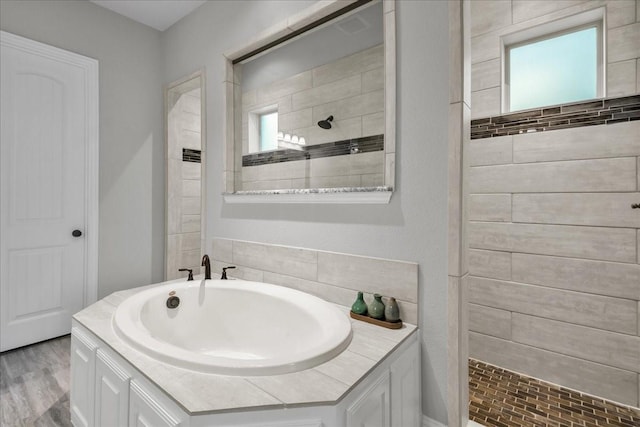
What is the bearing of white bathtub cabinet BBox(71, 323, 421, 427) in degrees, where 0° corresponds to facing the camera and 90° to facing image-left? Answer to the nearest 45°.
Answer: approximately 0°

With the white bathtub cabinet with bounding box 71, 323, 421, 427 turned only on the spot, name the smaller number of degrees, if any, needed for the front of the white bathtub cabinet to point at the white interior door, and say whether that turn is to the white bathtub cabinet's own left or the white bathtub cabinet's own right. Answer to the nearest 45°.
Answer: approximately 135° to the white bathtub cabinet's own right
